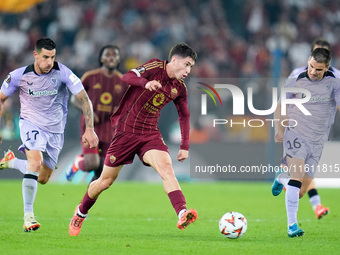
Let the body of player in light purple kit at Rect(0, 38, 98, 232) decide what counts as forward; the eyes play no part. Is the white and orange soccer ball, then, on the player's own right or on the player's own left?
on the player's own left

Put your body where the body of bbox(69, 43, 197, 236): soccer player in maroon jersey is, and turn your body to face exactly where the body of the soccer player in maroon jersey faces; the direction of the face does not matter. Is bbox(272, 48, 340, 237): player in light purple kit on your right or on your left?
on your left

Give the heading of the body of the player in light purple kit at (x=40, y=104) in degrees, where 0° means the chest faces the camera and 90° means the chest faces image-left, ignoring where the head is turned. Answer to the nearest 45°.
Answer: approximately 0°

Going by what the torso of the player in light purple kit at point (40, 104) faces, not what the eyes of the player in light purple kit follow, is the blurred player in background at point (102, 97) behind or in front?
behind

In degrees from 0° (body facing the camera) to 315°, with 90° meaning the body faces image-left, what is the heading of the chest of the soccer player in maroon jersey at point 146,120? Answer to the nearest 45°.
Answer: approximately 315°

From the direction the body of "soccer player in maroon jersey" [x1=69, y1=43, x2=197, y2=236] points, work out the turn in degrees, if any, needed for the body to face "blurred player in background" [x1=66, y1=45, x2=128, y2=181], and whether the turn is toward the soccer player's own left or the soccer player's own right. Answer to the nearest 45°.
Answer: approximately 135° to the soccer player's own left

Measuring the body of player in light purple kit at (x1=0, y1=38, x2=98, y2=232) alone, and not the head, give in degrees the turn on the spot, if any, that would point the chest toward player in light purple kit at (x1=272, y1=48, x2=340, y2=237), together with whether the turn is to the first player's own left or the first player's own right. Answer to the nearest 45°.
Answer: approximately 90° to the first player's own left
